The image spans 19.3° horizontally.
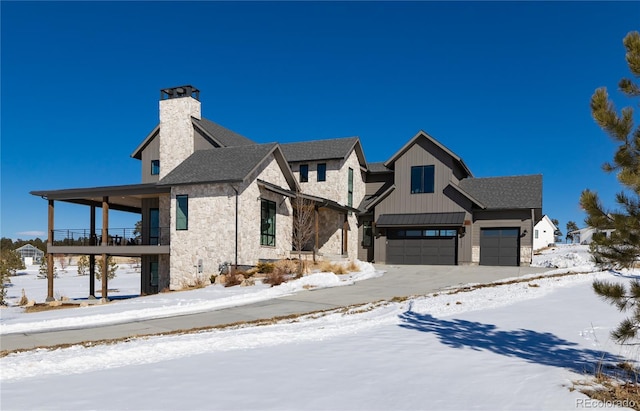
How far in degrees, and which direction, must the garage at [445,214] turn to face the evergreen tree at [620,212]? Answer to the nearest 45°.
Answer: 0° — it already faces it

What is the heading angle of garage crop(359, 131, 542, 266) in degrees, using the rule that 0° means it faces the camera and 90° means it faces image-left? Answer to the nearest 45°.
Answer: approximately 0°

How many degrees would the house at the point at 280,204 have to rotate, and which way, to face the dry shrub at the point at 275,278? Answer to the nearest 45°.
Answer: approximately 45° to its right
